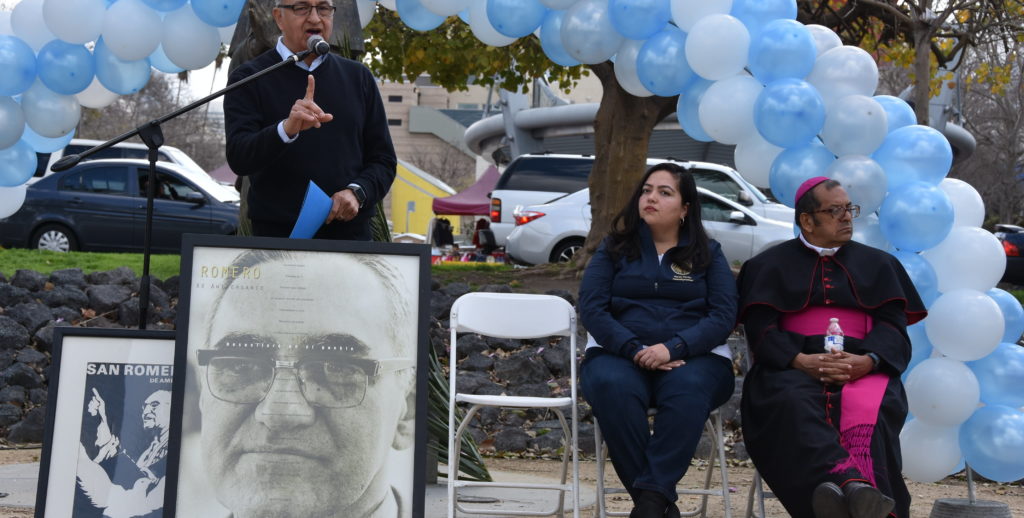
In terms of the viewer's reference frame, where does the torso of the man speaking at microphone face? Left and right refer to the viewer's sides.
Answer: facing the viewer

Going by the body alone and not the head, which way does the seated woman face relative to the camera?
toward the camera

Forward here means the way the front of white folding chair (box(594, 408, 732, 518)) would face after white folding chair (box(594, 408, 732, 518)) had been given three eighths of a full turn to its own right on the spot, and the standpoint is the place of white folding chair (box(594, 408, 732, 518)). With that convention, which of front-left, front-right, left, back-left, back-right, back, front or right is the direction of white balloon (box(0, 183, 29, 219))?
front-left

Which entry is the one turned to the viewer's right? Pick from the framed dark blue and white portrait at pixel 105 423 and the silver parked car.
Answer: the silver parked car

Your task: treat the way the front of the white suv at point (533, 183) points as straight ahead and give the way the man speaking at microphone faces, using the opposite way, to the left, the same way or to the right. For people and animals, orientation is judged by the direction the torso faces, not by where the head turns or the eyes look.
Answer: to the right

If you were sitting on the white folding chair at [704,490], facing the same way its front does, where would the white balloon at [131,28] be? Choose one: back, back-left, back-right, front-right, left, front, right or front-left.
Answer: right

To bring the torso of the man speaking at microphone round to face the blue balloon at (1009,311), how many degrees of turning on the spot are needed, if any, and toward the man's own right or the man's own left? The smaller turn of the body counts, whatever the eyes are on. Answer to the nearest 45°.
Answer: approximately 90° to the man's own left

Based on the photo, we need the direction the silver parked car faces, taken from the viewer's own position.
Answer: facing to the right of the viewer

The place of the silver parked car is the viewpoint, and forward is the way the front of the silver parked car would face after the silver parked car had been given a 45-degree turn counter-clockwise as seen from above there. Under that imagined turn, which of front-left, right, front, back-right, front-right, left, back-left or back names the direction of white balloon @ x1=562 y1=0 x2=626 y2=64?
back-right

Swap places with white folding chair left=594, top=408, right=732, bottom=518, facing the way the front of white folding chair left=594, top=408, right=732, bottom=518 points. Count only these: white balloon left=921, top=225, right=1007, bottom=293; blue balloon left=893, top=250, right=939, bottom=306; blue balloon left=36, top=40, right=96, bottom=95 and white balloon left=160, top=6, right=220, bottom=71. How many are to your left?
2

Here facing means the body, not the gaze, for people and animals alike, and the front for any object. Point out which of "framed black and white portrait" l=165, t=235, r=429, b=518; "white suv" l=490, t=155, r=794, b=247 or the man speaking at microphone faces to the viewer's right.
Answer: the white suv
